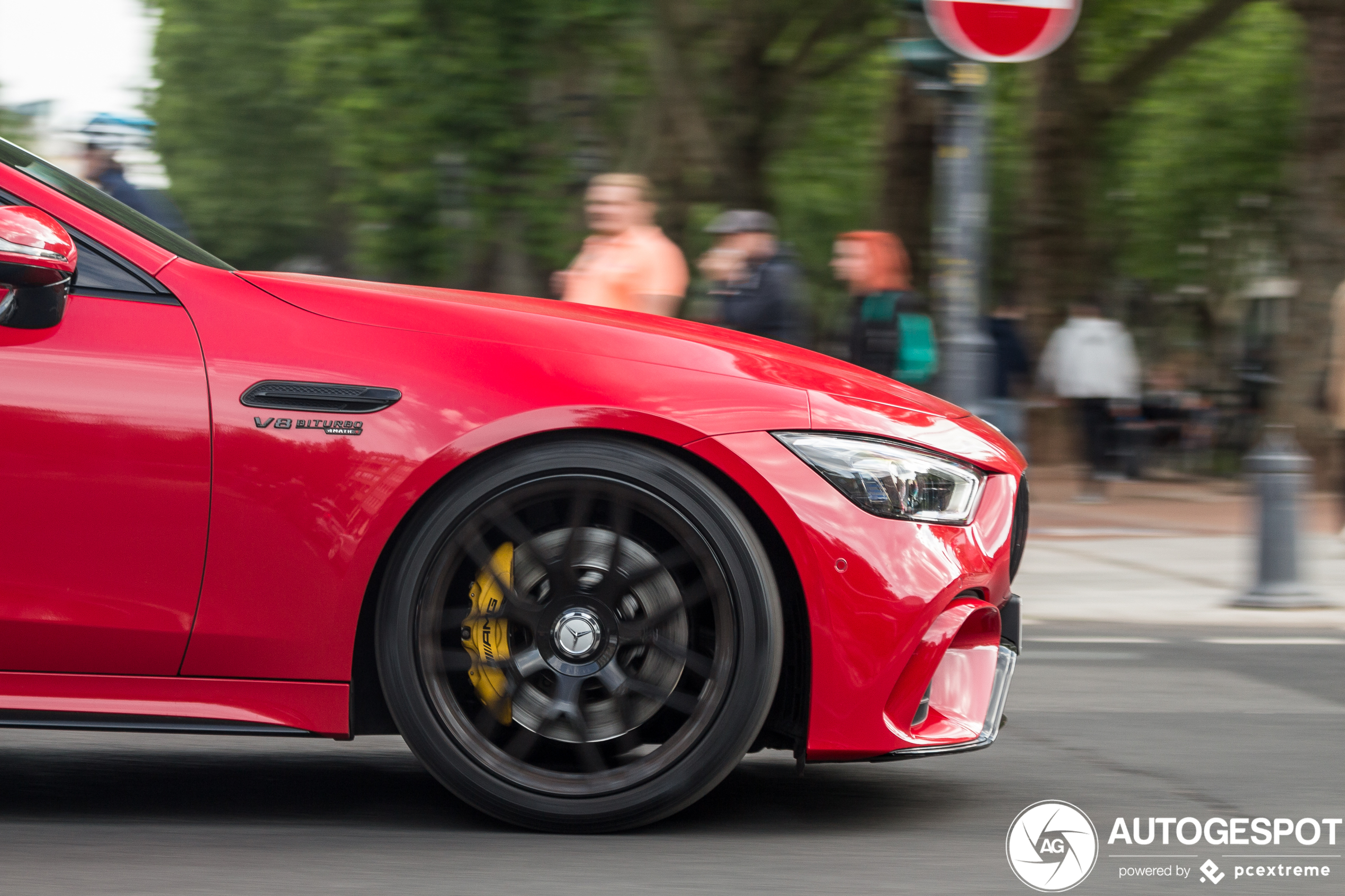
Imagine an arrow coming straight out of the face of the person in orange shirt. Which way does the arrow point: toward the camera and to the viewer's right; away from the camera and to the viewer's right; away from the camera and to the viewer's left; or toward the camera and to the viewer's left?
toward the camera and to the viewer's left

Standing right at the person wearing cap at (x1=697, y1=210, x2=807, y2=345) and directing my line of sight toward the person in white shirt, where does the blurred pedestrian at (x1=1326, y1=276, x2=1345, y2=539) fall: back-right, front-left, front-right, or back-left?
front-right

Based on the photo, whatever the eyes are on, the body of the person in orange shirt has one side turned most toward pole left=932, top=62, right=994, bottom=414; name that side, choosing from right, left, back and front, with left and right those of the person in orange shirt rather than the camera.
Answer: left

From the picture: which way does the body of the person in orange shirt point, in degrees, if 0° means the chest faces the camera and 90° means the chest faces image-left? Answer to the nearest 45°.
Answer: approximately 45°

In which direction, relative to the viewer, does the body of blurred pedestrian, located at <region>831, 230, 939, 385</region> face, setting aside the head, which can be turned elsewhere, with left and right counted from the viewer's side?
facing to the left of the viewer

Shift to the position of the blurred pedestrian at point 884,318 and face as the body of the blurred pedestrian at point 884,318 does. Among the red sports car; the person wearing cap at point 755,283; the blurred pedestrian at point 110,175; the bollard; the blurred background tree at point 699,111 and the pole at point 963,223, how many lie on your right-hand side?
1

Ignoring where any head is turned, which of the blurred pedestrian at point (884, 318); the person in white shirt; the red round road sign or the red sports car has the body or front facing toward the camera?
the red round road sign

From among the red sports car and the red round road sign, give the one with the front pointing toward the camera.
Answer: the red round road sign

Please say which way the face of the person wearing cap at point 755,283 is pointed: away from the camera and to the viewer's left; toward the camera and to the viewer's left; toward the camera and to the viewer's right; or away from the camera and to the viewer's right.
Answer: toward the camera and to the viewer's left

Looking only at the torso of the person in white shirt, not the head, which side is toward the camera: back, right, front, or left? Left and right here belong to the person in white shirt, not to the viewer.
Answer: back

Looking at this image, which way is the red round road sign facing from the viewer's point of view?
toward the camera

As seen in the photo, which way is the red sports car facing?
to the viewer's right
